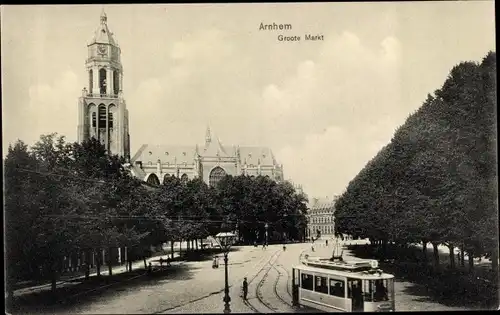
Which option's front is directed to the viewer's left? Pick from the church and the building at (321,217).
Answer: the church

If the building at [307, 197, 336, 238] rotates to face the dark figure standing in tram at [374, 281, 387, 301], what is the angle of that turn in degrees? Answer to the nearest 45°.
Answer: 0° — it already faces them

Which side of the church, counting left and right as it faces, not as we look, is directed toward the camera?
left

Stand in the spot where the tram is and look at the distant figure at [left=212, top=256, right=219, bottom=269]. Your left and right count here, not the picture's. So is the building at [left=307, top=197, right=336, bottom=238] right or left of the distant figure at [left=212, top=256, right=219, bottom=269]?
right

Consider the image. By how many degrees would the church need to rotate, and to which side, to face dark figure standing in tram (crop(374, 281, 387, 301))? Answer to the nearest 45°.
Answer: approximately 135° to its left

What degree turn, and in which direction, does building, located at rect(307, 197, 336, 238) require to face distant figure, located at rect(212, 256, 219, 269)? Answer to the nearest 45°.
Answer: approximately 45° to its right
